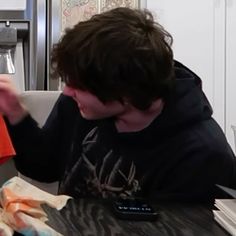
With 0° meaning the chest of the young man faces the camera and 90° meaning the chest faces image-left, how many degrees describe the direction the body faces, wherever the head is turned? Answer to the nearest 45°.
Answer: approximately 45°

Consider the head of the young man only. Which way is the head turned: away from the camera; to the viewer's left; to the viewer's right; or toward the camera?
to the viewer's left
